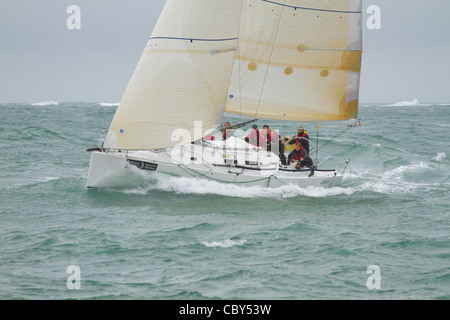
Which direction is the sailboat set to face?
to the viewer's left
